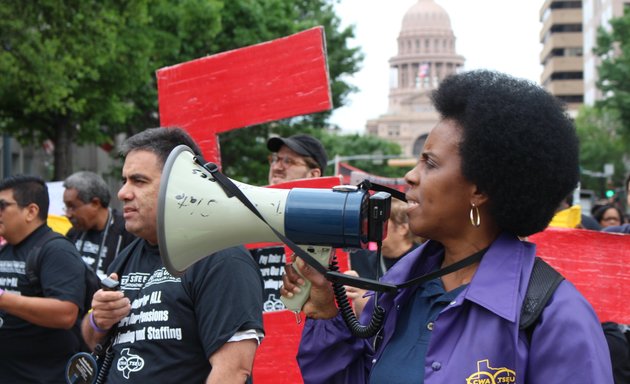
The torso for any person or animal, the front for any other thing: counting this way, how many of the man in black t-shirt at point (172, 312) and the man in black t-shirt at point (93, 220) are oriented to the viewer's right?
0

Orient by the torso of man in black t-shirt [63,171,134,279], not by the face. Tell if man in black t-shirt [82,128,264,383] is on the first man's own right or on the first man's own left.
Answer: on the first man's own left

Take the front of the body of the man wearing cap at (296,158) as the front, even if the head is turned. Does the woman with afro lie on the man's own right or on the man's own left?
on the man's own left

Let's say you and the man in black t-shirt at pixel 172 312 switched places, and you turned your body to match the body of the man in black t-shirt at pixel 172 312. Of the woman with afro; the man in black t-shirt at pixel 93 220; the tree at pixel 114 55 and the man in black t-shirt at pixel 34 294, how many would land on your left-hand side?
1

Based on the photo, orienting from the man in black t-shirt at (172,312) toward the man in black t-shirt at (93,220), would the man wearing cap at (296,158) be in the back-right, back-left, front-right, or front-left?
front-right

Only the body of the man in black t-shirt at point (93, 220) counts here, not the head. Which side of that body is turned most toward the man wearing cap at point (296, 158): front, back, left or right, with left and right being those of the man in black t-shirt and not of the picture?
left

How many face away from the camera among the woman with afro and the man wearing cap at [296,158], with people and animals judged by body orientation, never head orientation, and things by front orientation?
0

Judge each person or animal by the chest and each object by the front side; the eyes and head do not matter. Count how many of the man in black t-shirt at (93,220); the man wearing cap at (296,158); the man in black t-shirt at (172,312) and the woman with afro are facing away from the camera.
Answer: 0

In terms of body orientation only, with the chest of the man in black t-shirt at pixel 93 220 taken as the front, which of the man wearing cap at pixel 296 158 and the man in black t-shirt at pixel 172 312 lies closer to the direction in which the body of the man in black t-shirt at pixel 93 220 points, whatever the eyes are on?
the man in black t-shirt

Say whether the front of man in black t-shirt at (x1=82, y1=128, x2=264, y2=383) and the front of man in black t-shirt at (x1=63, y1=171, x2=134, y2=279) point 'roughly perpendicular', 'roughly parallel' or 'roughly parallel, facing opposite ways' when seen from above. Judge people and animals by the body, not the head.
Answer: roughly parallel

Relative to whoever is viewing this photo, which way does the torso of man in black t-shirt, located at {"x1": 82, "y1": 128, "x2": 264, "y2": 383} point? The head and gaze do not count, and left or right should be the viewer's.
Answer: facing the viewer and to the left of the viewer
